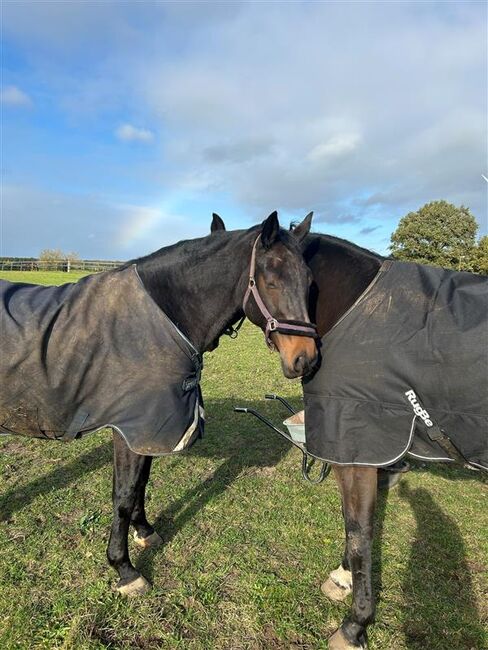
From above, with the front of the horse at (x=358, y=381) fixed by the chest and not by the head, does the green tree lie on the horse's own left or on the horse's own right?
on the horse's own right

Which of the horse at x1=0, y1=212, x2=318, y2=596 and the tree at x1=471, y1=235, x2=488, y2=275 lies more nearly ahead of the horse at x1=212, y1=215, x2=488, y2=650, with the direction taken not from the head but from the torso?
the horse

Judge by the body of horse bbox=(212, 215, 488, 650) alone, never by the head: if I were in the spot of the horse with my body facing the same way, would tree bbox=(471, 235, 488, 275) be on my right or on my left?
on my right

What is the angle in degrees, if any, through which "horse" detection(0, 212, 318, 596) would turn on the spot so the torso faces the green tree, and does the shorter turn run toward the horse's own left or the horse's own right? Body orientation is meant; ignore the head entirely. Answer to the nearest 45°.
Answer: approximately 45° to the horse's own left

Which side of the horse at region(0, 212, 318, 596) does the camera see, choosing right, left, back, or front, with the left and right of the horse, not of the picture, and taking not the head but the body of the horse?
right

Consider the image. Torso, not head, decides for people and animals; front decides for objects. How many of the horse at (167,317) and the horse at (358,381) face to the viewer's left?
1

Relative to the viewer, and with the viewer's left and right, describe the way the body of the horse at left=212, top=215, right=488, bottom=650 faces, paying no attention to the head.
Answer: facing to the left of the viewer

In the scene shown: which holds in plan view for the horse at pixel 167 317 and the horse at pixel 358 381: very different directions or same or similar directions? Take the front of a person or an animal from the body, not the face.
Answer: very different directions

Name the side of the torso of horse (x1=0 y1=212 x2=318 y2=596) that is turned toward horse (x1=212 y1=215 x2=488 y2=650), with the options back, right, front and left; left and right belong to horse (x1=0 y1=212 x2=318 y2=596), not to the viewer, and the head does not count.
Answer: front

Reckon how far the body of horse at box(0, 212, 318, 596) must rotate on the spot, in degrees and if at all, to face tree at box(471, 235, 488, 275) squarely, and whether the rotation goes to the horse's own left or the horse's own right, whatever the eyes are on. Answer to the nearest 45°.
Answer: approximately 45° to the horse's own left

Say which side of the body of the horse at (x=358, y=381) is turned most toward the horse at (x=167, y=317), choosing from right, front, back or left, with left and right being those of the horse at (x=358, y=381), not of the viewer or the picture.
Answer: front

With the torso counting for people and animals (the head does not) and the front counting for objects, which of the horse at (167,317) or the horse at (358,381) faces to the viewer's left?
the horse at (358,381)
